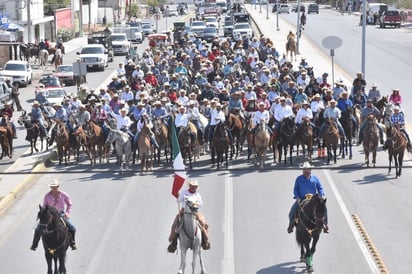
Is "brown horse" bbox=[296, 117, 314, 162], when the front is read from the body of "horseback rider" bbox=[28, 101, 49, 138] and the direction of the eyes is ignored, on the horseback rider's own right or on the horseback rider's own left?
on the horseback rider's own left

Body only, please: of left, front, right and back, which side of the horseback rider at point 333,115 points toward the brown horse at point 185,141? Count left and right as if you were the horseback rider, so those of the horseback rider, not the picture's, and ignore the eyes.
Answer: right

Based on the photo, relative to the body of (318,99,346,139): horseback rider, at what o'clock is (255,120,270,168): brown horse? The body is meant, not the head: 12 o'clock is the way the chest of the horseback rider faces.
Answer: The brown horse is roughly at 2 o'clock from the horseback rider.

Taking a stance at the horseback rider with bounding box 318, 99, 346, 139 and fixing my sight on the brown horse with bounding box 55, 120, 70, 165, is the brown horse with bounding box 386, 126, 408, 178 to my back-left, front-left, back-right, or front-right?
back-left

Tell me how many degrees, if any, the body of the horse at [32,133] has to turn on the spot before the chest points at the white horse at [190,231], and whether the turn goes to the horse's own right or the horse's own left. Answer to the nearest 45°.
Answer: approximately 45° to the horse's own left

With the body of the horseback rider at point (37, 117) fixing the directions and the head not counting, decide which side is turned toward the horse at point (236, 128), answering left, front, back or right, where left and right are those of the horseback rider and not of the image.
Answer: left

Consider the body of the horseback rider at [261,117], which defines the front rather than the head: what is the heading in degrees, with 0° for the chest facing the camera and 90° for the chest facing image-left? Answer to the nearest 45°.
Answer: approximately 0°
